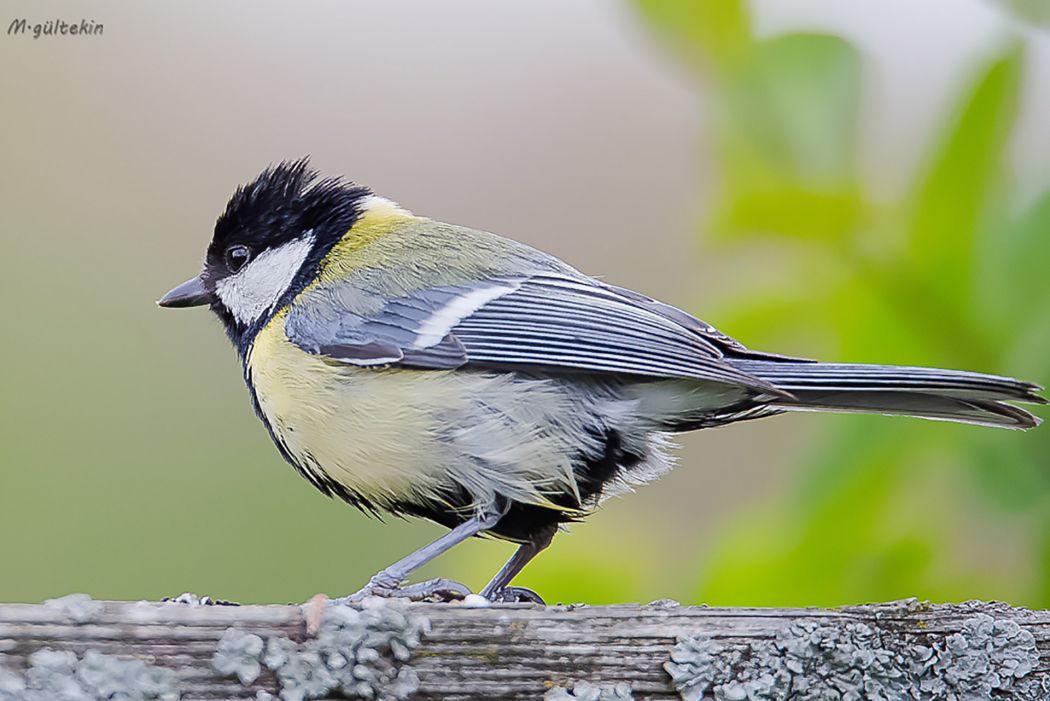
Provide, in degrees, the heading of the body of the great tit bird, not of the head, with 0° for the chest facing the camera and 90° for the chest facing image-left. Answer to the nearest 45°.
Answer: approximately 90°
